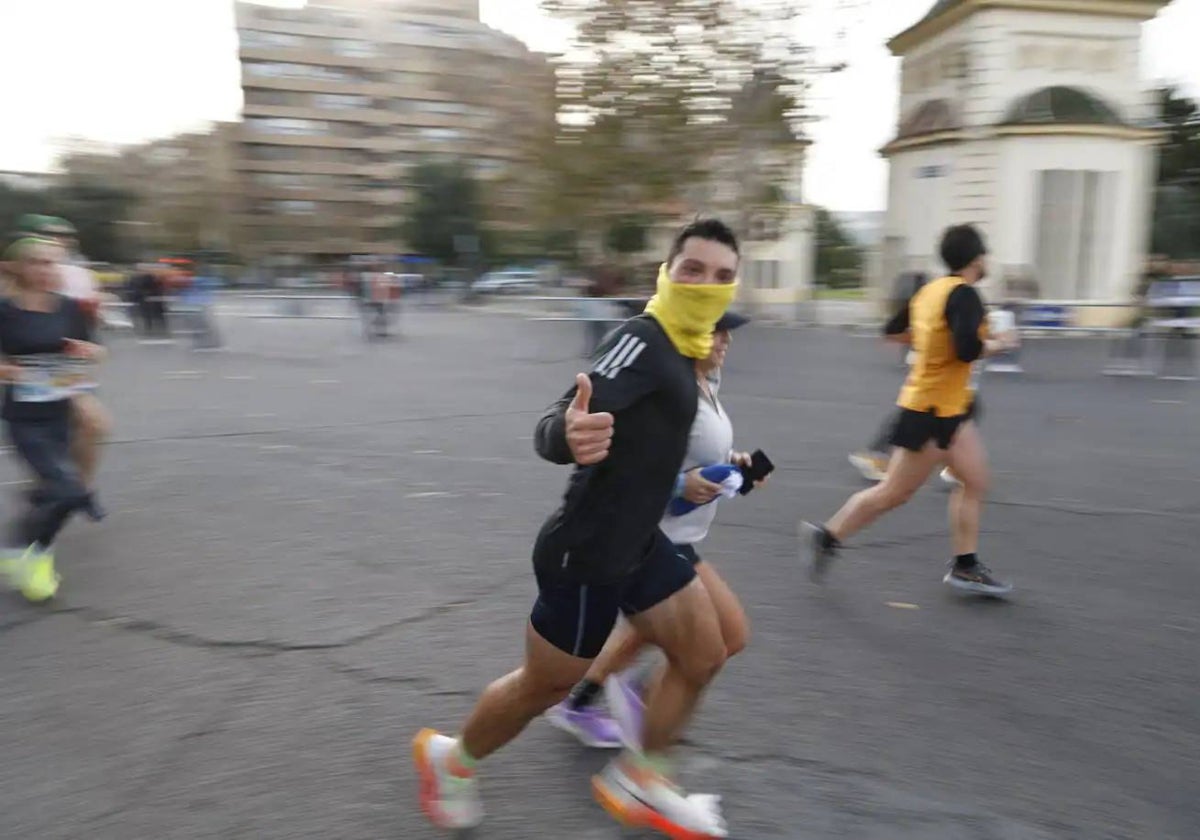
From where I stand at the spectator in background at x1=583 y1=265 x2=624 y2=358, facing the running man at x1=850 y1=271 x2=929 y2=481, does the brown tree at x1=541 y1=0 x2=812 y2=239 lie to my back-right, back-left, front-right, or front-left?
back-left

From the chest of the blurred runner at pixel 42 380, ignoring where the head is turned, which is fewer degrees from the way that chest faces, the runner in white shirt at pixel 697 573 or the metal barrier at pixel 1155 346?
the runner in white shirt

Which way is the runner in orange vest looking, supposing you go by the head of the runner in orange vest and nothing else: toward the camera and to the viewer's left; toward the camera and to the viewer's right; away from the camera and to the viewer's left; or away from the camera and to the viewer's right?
away from the camera and to the viewer's right

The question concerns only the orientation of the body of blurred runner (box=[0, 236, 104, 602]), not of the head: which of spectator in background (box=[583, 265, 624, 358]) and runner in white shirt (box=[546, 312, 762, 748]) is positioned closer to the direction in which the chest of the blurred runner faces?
the runner in white shirt
